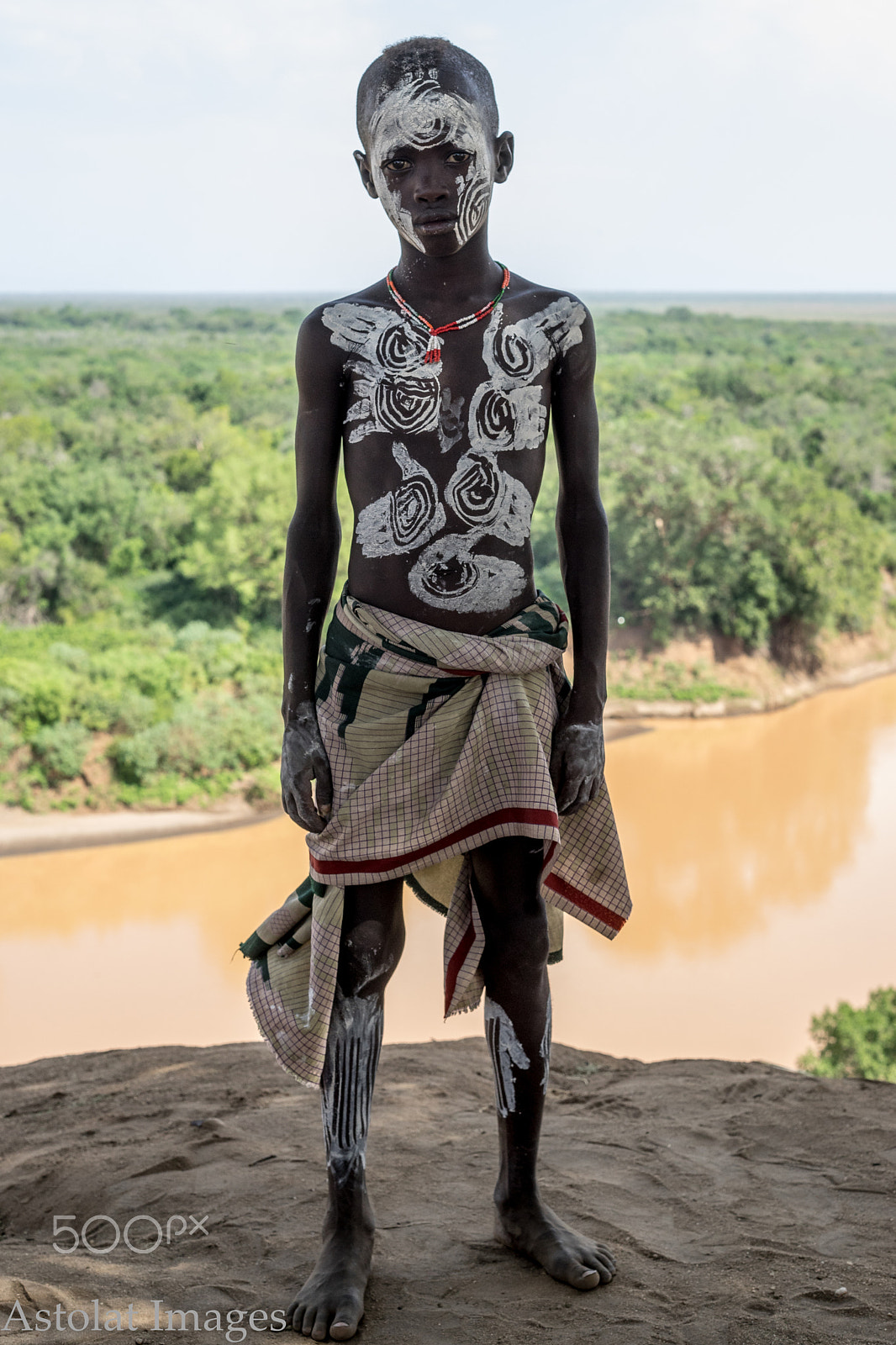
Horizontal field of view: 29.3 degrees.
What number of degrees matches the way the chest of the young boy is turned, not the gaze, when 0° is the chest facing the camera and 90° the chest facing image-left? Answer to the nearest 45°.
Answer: approximately 0°
